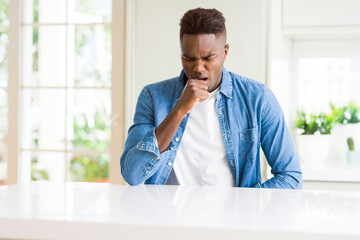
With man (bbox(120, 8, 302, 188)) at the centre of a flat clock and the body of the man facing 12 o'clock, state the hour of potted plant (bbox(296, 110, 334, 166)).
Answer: The potted plant is roughly at 7 o'clock from the man.

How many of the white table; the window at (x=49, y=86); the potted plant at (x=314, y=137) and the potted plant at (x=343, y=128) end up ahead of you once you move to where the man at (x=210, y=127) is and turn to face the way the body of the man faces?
1

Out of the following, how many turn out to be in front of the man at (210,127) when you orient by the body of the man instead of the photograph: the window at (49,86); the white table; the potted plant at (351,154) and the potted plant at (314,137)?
1

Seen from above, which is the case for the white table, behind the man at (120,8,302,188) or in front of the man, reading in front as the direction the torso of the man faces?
in front

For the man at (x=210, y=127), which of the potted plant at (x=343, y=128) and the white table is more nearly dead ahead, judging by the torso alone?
the white table

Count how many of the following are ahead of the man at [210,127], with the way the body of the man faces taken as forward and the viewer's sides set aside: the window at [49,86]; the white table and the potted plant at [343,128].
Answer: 1

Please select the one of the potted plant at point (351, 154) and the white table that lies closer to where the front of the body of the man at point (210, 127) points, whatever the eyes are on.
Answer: the white table

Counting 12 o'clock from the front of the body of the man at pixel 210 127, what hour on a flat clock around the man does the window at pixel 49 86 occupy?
The window is roughly at 5 o'clock from the man.

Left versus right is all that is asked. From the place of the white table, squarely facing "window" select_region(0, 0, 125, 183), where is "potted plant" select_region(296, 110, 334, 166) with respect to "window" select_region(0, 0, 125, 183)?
right

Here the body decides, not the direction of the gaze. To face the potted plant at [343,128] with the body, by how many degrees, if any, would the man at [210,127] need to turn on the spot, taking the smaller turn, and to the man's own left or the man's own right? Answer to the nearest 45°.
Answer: approximately 135° to the man's own left

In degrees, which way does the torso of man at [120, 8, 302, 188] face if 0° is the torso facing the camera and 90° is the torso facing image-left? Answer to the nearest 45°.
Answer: approximately 0°

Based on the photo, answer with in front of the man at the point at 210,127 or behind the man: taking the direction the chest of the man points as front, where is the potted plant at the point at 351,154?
behind

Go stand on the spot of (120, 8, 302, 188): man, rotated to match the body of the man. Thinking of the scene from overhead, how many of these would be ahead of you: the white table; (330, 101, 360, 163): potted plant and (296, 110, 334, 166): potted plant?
1
